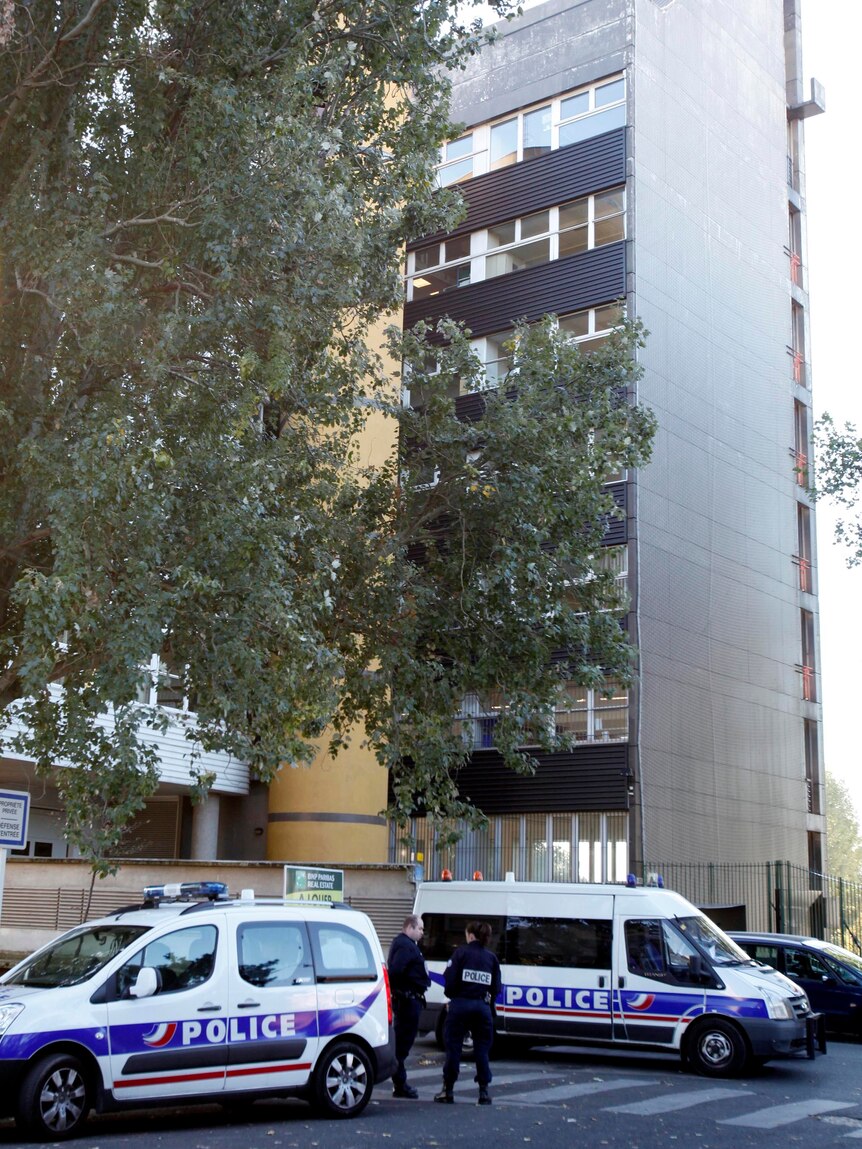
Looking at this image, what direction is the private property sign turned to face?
toward the camera

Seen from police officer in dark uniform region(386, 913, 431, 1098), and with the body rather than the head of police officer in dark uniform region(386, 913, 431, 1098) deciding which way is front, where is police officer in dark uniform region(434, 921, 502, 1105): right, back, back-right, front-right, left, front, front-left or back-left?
front-right

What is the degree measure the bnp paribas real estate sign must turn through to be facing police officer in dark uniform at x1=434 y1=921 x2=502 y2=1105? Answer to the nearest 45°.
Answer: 0° — it already faces them

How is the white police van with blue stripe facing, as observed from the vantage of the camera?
facing the viewer and to the right of the viewer

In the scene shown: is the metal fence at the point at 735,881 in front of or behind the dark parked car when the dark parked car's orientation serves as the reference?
behind

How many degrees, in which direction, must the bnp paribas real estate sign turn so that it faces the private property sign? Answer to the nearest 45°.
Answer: approximately 45° to its right

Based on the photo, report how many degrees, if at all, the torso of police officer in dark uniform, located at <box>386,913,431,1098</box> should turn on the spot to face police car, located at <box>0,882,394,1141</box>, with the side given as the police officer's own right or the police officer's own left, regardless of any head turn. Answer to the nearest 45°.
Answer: approximately 135° to the police officer's own right

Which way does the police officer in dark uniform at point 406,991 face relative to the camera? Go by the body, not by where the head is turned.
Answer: to the viewer's right

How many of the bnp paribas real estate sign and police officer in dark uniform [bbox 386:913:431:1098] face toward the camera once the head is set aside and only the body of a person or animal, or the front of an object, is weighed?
1

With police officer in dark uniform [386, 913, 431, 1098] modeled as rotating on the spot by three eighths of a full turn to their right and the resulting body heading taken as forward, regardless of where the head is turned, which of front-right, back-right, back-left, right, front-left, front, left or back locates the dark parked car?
back

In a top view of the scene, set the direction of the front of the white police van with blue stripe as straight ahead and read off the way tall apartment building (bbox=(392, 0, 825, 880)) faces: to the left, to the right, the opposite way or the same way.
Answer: to the right

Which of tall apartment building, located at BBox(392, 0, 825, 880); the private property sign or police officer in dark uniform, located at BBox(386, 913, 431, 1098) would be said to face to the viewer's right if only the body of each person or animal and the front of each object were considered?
the police officer in dark uniform

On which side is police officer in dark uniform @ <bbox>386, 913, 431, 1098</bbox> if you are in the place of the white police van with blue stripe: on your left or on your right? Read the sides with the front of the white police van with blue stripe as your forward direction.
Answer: on your right

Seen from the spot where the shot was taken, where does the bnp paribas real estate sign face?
facing the viewer

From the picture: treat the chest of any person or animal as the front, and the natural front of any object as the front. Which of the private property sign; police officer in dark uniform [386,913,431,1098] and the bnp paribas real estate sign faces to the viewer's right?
the police officer in dark uniform
